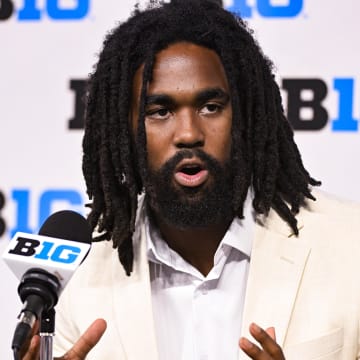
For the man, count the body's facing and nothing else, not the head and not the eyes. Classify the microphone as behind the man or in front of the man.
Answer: in front

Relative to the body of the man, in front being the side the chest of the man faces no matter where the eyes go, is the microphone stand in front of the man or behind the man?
in front

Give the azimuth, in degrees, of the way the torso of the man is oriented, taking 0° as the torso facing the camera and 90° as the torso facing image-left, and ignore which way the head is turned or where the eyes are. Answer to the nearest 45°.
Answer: approximately 0°
